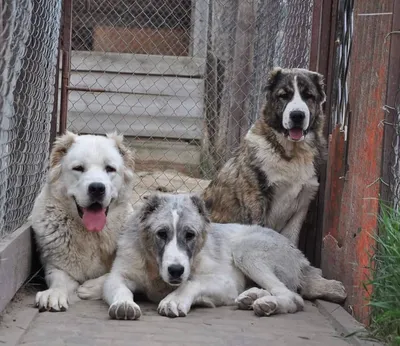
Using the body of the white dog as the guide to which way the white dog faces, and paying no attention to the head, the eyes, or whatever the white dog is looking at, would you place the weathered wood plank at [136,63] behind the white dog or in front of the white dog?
behind

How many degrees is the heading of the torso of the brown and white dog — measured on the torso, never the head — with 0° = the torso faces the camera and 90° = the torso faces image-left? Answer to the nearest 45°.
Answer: approximately 315°

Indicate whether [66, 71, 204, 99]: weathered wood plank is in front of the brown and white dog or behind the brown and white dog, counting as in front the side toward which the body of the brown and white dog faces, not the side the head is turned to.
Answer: behind

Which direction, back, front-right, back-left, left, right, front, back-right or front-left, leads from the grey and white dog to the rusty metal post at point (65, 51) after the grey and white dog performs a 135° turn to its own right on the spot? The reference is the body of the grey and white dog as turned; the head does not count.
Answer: front-left

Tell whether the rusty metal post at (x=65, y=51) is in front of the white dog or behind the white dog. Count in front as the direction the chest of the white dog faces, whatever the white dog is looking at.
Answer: behind

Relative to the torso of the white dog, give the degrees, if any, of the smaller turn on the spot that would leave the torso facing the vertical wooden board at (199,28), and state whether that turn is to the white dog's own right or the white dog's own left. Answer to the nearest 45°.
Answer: approximately 180°

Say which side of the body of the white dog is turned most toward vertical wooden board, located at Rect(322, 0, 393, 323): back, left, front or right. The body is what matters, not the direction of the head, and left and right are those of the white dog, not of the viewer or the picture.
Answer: left

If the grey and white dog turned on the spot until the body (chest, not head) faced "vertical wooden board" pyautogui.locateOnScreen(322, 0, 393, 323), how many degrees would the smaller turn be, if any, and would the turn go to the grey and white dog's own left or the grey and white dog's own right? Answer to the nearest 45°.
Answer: approximately 135° to the grey and white dog's own left

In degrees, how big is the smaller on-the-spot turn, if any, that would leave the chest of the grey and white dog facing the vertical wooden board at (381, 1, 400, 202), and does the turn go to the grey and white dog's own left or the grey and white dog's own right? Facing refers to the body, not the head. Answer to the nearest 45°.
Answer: approximately 135° to the grey and white dog's own left

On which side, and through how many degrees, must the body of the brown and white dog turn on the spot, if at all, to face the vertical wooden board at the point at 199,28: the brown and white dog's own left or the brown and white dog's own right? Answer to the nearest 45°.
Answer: approximately 135° to the brown and white dog's own left

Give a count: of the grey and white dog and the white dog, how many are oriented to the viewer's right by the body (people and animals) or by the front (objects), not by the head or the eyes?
0

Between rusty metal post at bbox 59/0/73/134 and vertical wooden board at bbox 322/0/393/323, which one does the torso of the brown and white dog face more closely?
the vertical wooden board

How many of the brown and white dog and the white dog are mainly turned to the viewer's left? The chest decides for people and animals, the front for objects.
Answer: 0

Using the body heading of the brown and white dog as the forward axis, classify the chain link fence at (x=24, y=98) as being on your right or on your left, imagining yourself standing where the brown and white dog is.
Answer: on your right
